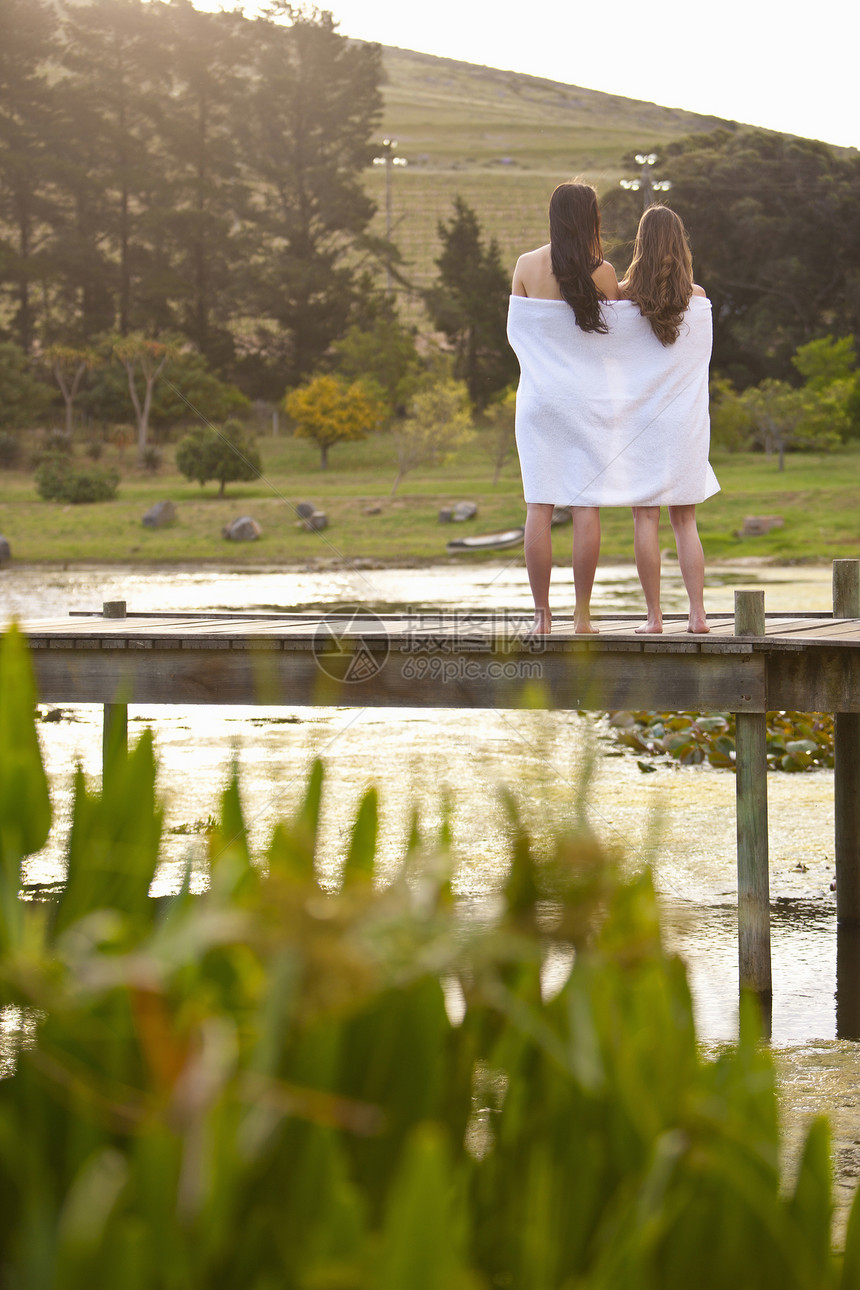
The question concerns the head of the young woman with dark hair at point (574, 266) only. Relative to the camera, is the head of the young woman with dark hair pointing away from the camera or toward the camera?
away from the camera

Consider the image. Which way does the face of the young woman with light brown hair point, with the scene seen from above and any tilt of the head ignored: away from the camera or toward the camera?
away from the camera

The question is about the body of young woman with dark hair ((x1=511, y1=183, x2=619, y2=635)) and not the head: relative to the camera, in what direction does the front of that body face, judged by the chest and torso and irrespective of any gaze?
away from the camera

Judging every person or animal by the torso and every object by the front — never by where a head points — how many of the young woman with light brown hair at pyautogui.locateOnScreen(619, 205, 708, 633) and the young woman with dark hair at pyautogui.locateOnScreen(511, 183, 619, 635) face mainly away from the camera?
2

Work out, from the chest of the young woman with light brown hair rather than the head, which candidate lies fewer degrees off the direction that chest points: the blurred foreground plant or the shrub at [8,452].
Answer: the shrub

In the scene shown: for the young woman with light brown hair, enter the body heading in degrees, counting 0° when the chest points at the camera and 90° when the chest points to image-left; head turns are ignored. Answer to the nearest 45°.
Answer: approximately 180°
